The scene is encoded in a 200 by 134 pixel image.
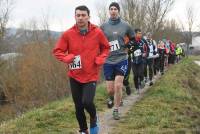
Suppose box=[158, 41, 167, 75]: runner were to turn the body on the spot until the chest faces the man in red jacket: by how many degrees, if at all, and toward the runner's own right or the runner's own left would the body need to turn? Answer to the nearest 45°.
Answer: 0° — they already face them

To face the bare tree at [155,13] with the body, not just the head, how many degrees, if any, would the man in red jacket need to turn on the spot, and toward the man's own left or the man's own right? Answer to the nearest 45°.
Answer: approximately 180°

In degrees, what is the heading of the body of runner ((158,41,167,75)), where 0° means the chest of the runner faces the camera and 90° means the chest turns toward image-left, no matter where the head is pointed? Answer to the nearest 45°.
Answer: approximately 0°

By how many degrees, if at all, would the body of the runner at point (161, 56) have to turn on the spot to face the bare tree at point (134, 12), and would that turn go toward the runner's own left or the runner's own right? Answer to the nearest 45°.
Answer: approximately 180°

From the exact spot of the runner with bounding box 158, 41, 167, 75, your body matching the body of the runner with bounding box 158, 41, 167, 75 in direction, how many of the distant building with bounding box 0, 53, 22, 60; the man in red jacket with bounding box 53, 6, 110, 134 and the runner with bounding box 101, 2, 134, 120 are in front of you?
2

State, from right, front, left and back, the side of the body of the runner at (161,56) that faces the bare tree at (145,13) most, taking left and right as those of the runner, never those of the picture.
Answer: back

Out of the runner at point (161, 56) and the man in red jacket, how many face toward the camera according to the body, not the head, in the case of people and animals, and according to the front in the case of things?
2

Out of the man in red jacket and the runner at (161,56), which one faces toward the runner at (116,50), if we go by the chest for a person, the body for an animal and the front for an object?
the runner at (161,56)

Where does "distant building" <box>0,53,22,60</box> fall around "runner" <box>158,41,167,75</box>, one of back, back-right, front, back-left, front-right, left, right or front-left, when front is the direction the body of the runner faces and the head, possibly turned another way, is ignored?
back-right

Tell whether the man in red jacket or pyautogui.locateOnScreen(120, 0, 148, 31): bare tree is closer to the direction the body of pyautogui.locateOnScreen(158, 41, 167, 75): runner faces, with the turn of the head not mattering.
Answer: the man in red jacket
